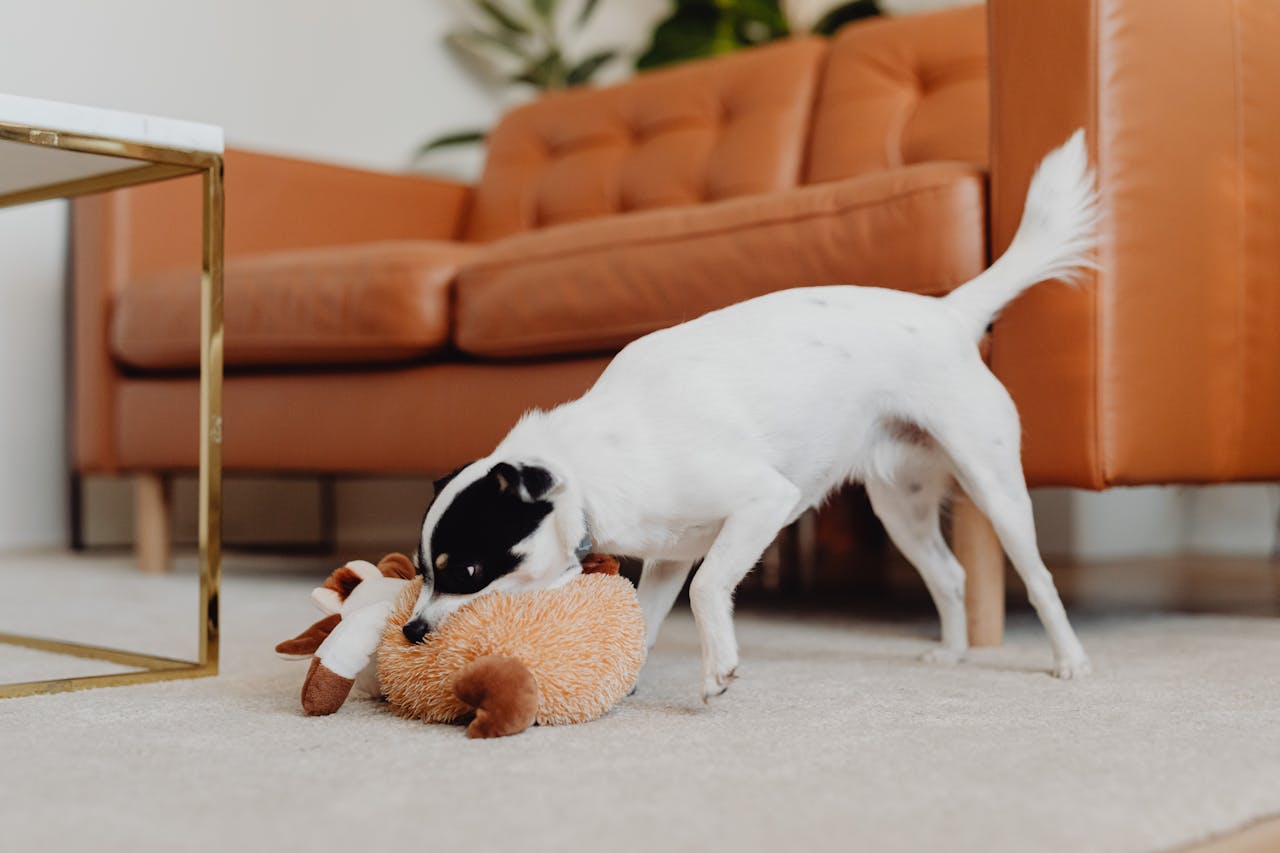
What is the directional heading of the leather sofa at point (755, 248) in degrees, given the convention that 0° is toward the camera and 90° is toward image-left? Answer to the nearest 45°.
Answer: approximately 45°

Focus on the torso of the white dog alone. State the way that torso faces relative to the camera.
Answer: to the viewer's left

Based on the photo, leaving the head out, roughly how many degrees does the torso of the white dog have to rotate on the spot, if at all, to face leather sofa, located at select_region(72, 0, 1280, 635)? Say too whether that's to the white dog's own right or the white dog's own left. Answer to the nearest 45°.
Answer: approximately 90° to the white dog's own right

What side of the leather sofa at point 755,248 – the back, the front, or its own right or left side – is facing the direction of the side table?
front

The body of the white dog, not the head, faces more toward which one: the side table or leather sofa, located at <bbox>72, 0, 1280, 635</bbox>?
the side table

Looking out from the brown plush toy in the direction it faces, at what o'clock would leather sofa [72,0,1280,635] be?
The leather sofa is roughly at 4 o'clock from the brown plush toy.

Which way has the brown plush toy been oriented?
to the viewer's left

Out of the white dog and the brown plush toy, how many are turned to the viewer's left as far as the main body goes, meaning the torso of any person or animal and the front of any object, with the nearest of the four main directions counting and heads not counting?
2

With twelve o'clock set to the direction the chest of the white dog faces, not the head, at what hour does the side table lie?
The side table is roughly at 12 o'clock from the white dog.
